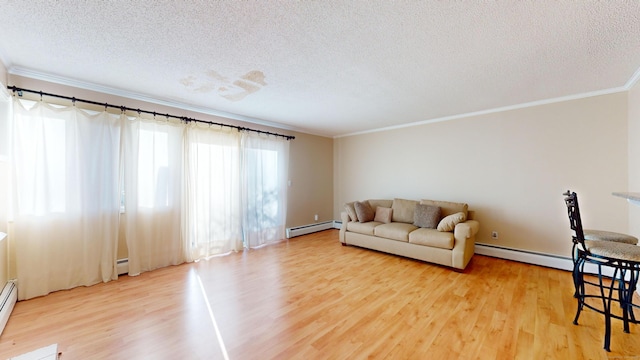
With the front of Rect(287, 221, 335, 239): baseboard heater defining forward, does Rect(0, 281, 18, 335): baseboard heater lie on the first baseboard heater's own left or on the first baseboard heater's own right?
on the first baseboard heater's own right

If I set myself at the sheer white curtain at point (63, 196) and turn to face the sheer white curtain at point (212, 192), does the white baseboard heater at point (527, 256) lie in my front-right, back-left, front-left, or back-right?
front-right

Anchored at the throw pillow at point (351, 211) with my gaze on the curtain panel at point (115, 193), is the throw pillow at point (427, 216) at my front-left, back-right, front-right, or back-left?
back-left

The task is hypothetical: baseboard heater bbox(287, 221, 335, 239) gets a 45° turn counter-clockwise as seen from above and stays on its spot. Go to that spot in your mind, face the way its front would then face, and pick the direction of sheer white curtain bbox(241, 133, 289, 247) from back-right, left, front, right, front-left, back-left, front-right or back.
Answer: back-right

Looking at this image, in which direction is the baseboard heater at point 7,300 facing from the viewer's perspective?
to the viewer's right

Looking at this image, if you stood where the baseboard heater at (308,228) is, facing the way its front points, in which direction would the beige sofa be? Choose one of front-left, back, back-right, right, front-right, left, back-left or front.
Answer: front

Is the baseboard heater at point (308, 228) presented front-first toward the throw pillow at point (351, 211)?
yes

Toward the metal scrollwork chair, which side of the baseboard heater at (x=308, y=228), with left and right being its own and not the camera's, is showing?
front

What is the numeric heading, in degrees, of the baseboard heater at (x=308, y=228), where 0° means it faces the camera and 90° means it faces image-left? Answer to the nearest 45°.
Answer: approximately 315°

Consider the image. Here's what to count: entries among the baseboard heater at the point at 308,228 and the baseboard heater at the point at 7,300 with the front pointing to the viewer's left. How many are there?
0

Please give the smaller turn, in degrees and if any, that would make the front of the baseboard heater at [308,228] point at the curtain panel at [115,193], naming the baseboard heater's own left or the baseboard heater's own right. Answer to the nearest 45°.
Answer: approximately 90° to the baseboard heater's own right
